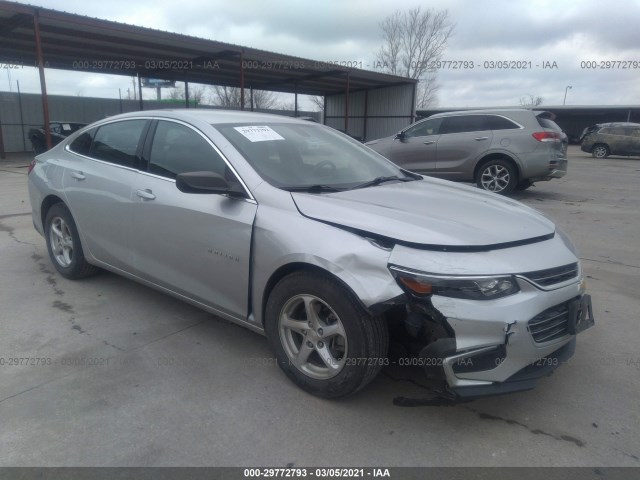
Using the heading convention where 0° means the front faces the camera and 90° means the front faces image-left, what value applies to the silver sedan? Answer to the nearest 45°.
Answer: approximately 315°

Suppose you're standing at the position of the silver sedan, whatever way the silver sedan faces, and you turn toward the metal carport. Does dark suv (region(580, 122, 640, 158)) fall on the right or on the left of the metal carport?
right

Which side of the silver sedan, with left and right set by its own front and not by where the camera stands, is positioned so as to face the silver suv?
left

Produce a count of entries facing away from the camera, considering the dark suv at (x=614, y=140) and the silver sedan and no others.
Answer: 0

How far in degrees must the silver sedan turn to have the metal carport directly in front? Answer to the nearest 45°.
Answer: approximately 135° to its left

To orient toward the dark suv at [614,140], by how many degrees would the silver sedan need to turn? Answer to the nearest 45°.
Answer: approximately 90° to its left
